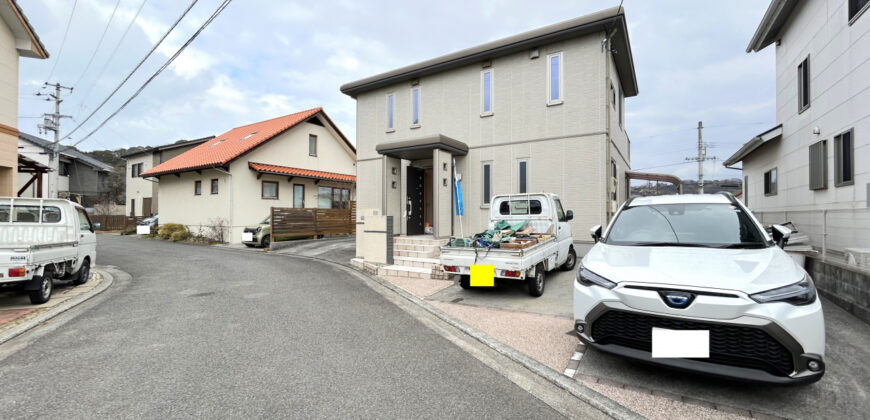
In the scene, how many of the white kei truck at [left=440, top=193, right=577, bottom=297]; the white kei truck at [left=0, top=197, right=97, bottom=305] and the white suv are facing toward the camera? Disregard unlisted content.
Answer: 1

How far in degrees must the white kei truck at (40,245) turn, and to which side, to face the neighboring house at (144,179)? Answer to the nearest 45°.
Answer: approximately 45° to its left

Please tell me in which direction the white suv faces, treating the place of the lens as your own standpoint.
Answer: facing the viewer

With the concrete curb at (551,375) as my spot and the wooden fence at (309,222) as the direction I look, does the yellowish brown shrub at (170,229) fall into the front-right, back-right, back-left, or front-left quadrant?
front-left

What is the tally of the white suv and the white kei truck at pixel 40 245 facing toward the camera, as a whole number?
1

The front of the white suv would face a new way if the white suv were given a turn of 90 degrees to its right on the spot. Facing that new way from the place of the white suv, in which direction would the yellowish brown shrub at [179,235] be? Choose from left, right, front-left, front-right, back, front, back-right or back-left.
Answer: front

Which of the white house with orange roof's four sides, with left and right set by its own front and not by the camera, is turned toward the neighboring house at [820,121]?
front

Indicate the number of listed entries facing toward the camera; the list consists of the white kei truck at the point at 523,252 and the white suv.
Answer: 1

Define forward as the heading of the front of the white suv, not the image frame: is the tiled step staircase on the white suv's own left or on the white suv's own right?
on the white suv's own right

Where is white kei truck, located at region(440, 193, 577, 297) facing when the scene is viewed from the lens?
facing away from the viewer and to the right of the viewer

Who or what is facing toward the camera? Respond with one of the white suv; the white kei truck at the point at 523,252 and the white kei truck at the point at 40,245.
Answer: the white suv

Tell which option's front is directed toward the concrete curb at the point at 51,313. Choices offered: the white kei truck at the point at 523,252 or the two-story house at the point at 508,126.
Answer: the two-story house

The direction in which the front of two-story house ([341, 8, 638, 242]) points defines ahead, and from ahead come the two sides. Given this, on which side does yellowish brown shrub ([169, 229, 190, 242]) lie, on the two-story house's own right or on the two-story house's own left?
on the two-story house's own right

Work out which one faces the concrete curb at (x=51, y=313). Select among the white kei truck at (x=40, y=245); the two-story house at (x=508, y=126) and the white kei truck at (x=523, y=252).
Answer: the two-story house
